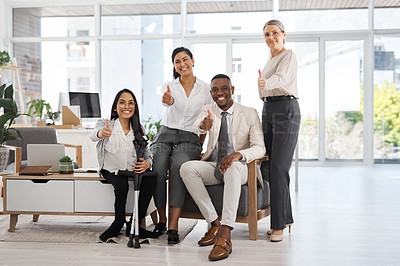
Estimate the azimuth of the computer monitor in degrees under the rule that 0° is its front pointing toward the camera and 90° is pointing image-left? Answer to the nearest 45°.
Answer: approximately 0°

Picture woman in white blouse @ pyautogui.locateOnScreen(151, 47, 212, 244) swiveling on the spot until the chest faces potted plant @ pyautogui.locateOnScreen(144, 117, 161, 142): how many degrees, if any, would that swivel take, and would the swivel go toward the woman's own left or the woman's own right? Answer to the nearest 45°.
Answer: approximately 180°

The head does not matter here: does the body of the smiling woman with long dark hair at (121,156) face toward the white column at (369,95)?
no

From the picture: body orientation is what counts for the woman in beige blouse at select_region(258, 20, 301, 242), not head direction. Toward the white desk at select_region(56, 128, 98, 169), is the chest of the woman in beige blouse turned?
no

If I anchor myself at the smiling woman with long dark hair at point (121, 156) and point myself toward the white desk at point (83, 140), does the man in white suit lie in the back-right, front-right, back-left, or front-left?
back-right

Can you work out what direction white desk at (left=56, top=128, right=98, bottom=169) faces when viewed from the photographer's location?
facing the viewer

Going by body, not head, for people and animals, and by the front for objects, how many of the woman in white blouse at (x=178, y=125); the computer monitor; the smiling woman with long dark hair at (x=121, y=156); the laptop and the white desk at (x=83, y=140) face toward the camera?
4

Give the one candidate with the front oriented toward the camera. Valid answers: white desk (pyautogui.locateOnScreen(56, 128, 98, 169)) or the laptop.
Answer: the white desk

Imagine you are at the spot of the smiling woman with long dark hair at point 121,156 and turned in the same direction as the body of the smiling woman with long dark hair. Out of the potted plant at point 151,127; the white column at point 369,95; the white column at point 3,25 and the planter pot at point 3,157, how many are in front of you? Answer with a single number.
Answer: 0

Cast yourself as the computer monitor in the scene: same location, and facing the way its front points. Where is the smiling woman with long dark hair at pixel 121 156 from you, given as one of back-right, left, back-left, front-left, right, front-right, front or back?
front

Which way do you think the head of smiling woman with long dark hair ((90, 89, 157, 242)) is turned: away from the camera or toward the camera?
toward the camera

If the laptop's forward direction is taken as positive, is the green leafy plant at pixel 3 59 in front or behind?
in front

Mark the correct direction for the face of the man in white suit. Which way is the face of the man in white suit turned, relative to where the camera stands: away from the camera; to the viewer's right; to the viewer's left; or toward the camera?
toward the camera
